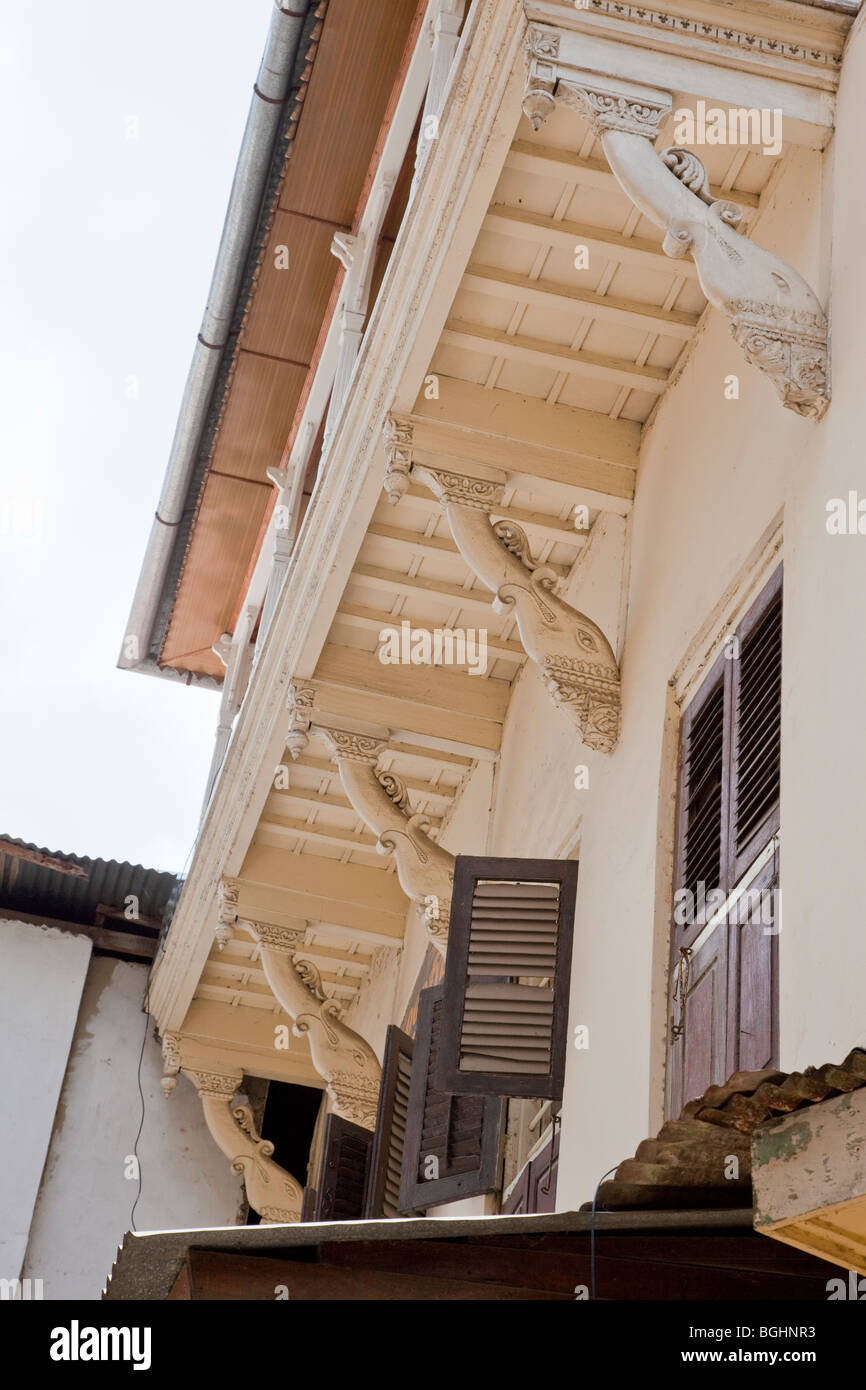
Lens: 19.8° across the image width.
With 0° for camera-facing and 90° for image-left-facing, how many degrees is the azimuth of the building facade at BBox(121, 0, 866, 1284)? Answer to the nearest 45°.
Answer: approximately 45°
